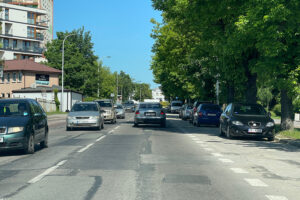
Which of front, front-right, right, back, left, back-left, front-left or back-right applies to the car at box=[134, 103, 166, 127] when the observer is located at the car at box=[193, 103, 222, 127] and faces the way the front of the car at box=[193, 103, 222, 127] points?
back-left

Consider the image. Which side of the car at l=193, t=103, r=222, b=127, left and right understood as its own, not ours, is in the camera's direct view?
back

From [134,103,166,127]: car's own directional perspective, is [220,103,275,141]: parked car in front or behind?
behind

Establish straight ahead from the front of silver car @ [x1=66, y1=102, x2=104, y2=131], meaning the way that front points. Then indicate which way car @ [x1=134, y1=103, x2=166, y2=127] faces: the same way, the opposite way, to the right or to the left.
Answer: the opposite way

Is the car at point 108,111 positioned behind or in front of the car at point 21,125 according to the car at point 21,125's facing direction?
behind

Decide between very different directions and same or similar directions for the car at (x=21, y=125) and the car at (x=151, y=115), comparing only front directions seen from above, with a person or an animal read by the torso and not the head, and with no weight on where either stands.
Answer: very different directions

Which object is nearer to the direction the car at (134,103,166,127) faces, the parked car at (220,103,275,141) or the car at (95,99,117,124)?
the car

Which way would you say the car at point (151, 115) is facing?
away from the camera

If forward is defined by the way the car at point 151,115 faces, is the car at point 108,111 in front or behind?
in front
